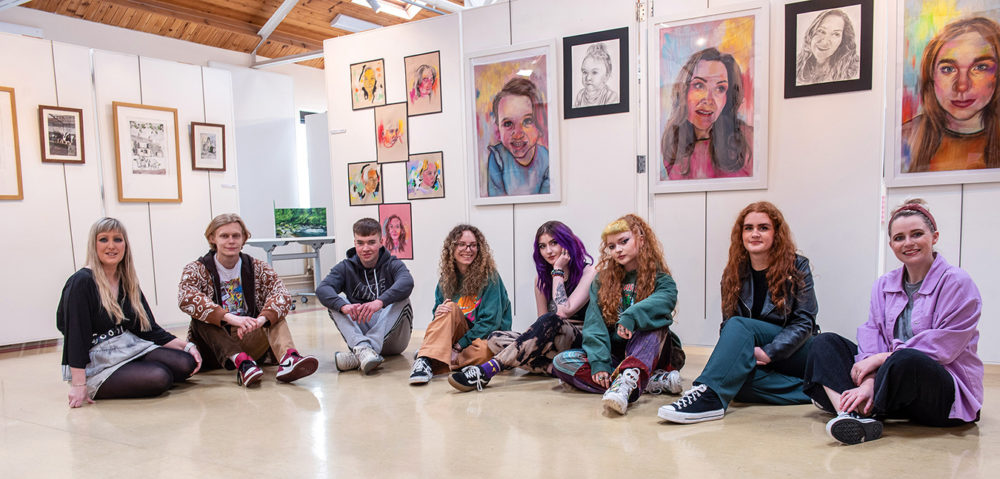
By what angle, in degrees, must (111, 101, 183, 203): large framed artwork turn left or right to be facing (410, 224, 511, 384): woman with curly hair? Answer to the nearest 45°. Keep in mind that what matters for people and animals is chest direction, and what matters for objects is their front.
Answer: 0° — it already faces them

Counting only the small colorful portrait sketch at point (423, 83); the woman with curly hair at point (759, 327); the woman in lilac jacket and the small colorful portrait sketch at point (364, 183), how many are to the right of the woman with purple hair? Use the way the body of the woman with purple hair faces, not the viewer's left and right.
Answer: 2

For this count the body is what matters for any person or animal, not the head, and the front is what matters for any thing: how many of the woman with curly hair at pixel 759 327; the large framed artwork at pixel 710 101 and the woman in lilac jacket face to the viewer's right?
0

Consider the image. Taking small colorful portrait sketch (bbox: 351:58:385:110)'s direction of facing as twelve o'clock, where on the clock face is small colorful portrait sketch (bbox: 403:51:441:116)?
small colorful portrait sketch (bbox: 403:51:441:116) is roughly at 9 o'clock from small colorful portrait sketch (bbox: 351:58:385:110).

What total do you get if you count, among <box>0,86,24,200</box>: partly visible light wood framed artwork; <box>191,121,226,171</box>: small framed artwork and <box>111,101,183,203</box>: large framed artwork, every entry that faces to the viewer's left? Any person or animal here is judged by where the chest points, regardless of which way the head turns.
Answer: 0

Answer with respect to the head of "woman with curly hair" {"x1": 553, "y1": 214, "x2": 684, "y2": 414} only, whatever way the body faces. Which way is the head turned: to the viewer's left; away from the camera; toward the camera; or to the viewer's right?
toward the camera

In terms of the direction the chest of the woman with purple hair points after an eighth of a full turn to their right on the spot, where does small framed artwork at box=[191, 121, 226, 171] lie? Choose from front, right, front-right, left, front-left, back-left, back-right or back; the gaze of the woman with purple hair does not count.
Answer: front-right

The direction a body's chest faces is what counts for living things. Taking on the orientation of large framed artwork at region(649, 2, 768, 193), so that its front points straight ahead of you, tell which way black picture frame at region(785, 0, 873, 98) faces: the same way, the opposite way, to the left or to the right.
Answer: the same way

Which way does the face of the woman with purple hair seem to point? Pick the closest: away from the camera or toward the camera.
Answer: toward the camera

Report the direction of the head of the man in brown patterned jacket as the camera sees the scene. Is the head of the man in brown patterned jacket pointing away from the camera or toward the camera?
toward the camera

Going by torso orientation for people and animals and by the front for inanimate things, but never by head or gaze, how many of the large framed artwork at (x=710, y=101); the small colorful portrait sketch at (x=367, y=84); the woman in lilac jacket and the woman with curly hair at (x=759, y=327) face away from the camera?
0

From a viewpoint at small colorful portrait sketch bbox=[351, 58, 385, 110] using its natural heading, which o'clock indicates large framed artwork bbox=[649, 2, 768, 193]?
The large framed artwork is roughly at 9 o'clock from the small colorful portrait sketch.

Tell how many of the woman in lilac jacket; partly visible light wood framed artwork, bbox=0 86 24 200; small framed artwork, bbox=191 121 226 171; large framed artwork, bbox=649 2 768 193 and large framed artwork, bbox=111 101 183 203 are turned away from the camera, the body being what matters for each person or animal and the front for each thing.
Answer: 0

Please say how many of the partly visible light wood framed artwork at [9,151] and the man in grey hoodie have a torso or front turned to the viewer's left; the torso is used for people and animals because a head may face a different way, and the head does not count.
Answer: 0

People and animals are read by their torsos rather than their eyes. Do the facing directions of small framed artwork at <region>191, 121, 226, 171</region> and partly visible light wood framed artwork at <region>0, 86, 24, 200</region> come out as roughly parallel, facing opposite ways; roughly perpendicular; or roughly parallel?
roughly parallel
